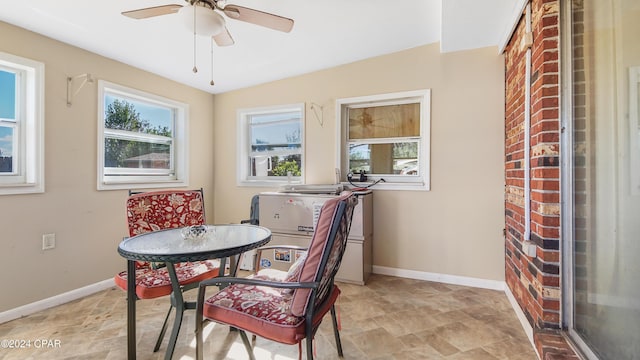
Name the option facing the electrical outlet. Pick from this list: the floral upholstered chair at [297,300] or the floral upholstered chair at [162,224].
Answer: the floral upholstered chair at [297,300]

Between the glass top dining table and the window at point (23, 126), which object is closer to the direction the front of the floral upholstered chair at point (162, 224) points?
the glass top dining table

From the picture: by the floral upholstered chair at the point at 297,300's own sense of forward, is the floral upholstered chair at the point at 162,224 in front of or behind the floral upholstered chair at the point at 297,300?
in front

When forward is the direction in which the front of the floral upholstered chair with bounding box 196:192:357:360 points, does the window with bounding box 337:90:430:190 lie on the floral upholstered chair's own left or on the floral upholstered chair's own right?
on the floral upholstered chair's own right

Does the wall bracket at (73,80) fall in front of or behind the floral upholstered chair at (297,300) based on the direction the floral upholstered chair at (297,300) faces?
in front

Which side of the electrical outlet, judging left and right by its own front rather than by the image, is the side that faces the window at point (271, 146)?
left

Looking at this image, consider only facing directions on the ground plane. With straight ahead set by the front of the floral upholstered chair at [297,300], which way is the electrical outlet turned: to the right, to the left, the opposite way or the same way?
the opposite way

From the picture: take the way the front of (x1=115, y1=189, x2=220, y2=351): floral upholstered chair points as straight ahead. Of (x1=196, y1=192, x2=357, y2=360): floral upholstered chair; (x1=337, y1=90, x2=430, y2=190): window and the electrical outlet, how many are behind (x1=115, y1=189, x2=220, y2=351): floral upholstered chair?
1

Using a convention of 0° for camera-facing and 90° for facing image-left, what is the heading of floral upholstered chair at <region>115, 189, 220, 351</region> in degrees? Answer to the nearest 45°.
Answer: approximately 315°

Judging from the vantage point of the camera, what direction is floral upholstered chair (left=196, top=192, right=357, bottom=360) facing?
facing away from the viewer and to the left of the viewer

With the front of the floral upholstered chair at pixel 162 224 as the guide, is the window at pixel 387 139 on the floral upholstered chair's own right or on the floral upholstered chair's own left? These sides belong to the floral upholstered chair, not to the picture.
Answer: on the floral upholstered chair's own left
